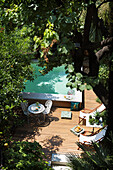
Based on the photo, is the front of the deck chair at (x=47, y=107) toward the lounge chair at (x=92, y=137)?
no

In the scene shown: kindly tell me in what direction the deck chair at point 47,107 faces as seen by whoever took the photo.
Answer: facing the viewer and to the left of the viewer

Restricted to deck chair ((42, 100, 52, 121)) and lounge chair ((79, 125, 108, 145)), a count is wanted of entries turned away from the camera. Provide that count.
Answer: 0

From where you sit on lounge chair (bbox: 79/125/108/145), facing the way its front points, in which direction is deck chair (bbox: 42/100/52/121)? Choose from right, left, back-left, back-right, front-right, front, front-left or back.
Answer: front-right

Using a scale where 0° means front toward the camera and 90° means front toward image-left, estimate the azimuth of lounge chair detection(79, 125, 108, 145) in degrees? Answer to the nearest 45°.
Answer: approximately 90°

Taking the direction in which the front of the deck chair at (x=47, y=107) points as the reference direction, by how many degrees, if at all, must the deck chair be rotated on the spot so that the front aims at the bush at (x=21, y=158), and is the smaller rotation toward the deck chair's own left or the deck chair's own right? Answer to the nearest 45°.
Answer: approximately 45° to the deck chair's own left

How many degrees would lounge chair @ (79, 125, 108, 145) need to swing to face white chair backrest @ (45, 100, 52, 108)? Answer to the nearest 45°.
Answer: approximately 45° to its right
